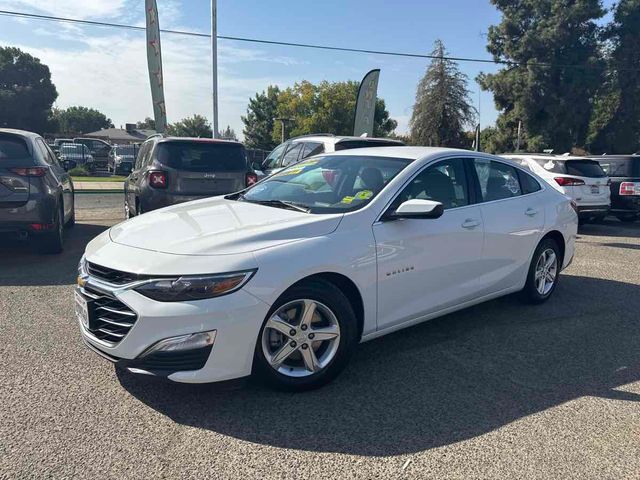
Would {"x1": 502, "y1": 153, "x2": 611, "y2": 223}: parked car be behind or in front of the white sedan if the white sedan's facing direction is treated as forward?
behind

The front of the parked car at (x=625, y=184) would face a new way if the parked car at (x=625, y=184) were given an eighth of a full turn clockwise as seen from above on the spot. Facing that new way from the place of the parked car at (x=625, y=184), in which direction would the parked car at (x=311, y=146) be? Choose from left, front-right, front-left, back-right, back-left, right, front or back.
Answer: back-left

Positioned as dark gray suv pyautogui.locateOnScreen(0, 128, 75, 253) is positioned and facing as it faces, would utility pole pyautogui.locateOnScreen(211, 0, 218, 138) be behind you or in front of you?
in front

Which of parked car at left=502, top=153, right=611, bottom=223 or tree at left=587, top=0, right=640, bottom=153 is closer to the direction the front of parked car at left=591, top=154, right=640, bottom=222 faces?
the tree

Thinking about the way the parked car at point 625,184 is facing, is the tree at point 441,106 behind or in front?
in front

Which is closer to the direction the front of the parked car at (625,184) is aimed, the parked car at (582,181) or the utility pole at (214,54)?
the utility pole

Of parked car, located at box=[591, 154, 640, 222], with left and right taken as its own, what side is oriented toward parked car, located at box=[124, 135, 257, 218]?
left

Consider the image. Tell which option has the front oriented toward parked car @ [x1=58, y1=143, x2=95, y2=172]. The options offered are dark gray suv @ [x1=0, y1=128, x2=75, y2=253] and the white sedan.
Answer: the dark gray suv

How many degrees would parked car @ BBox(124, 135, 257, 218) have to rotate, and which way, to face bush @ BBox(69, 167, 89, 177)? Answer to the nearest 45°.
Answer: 0° — it already faces it

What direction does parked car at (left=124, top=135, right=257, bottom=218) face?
away from the camera

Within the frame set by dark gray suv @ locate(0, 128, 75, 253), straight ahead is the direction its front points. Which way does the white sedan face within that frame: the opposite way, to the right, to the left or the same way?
to the left

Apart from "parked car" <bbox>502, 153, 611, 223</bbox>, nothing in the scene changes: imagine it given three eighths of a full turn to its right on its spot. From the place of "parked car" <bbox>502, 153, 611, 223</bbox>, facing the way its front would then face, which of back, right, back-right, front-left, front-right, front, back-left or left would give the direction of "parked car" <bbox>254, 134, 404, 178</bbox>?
back-right

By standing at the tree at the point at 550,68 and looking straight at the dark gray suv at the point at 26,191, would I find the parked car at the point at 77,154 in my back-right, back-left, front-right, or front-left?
front-right

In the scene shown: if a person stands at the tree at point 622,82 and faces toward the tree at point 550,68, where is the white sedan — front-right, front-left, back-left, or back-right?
front-left

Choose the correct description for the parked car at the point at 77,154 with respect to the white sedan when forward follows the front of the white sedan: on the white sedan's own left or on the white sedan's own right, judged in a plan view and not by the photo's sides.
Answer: on the white sedan's own right

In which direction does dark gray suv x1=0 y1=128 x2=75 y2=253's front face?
away from the camera

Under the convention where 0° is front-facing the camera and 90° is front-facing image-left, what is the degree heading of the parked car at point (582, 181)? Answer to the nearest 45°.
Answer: approximately 135°

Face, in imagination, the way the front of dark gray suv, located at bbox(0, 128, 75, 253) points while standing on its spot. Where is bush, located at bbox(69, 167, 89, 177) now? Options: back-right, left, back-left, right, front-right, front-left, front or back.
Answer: front

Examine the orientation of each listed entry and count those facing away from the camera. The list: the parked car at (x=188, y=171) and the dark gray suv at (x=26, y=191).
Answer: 2

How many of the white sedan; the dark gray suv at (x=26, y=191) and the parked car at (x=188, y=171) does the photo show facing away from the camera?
2
